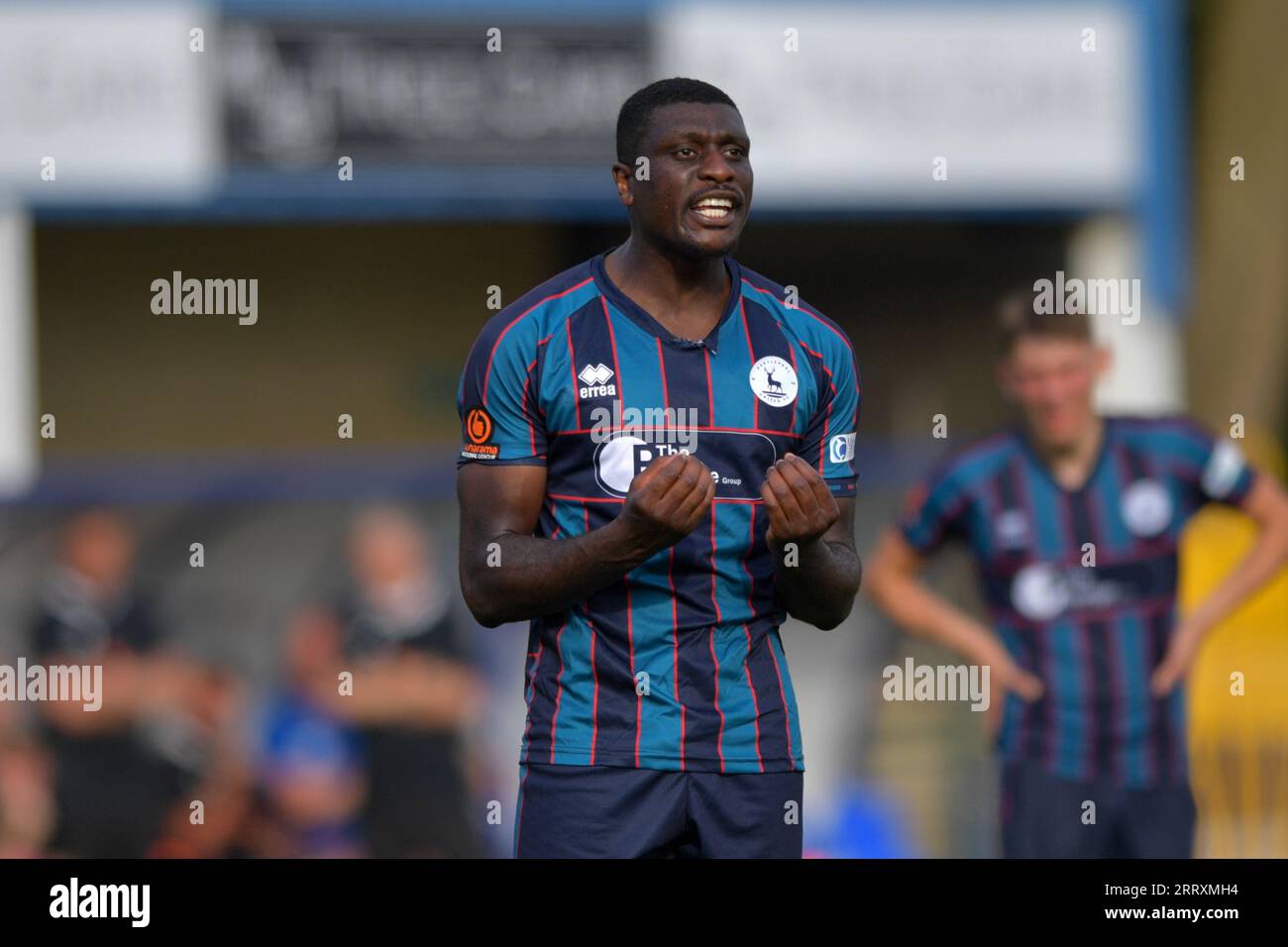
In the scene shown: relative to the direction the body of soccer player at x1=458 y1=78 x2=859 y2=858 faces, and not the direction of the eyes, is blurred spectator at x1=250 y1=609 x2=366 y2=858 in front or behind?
behind

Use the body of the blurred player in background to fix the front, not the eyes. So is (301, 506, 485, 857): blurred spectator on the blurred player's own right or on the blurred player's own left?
on the blurred player's own right

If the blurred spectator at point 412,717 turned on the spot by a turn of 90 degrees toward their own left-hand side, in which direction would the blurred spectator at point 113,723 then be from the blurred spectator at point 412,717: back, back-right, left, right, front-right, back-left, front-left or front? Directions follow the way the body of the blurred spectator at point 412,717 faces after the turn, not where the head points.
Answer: back

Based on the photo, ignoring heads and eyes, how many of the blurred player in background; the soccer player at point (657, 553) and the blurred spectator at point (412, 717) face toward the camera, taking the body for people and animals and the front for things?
3

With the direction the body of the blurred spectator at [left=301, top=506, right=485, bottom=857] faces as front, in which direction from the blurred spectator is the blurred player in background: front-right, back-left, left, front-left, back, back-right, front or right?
front-left

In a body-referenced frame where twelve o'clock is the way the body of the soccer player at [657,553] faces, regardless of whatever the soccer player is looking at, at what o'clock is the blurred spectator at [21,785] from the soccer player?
The blurred spectator is roughly at 5 o'clock from the soccer player.

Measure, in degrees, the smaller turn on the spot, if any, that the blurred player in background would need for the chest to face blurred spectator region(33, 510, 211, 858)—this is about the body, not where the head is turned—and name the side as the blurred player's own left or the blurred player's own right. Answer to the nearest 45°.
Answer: approximately 90° to the blurred player's own right

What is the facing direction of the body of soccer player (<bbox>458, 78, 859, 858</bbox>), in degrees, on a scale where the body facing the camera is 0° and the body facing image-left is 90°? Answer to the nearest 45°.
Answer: approximately 0°

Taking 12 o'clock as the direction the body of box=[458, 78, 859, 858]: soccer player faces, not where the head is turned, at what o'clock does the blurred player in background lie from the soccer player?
The blurred player in background is roughly at 7 o'clock from the soccer player.

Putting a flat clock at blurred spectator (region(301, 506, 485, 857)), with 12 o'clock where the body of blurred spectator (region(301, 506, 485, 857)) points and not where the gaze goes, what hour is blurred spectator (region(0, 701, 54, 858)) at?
blurred spectator (region(0, 701, 54, 858)) is roughly at 3 o'clock from blurred spectator (region(301, 506, 485, 857)).
